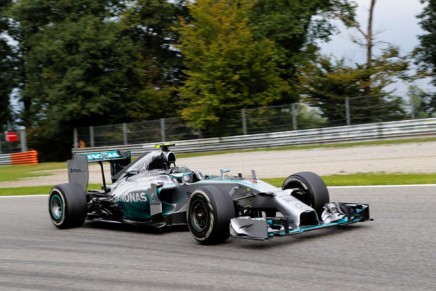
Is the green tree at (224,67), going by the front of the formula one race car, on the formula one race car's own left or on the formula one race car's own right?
on the formula one race car's own left

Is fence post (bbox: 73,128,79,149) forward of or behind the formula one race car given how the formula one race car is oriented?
behind

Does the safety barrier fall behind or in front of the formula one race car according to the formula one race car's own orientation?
behind

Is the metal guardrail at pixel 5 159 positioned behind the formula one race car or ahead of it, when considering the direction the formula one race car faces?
behind

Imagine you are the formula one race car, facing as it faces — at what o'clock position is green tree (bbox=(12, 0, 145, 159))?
The green tree is roughly at 7 o'clock from the formula one race car.

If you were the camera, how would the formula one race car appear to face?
facing the viewer and to the right of the viewer

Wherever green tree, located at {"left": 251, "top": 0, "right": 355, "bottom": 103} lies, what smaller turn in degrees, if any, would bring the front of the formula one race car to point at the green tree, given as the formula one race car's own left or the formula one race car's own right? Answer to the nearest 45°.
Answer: approximately 135° to the formula one race car's own left

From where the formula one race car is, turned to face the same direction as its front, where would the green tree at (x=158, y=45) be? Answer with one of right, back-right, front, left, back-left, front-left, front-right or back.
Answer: back-left

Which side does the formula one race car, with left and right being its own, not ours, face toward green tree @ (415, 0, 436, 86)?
left

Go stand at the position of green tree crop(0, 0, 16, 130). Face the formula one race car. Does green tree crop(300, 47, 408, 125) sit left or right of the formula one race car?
left
